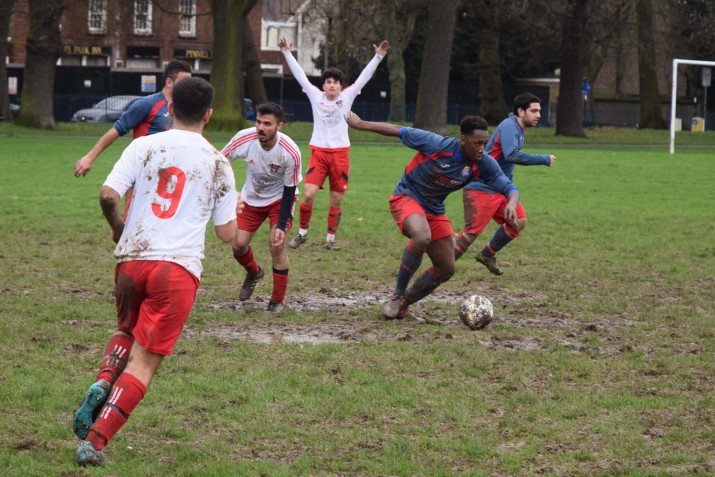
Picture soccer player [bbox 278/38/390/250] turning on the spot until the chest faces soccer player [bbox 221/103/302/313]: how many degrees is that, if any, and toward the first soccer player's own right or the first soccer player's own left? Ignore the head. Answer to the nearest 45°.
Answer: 0° — they already face them

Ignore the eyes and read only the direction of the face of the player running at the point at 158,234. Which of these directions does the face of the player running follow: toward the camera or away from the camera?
away from the camera

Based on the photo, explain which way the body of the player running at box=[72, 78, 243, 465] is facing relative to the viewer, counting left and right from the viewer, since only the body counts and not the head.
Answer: facing away from the viewer and to the right of the viewer
